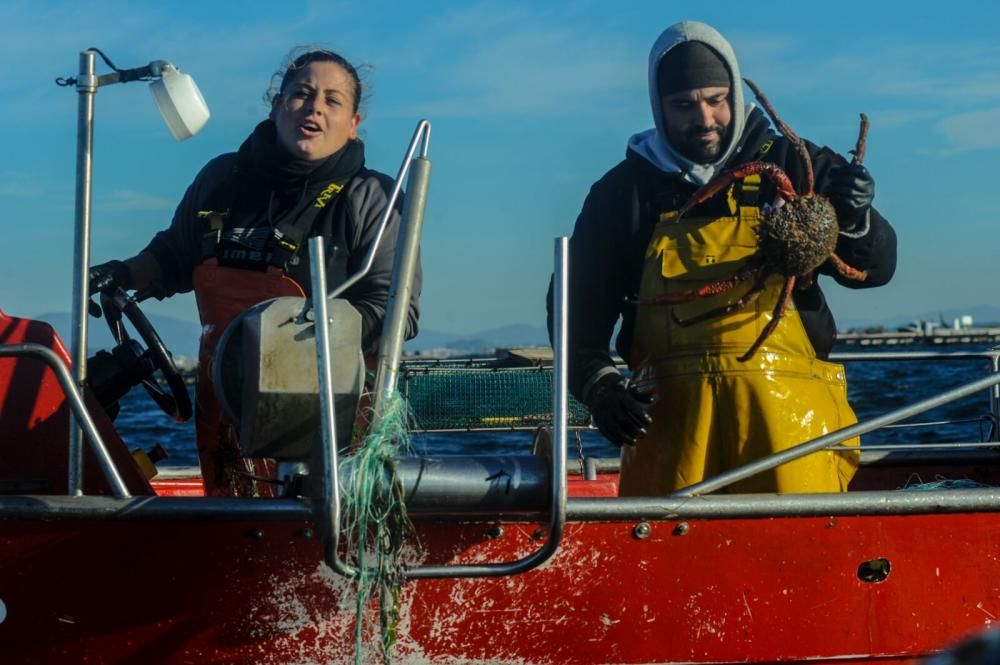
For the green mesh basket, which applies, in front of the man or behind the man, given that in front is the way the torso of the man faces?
behind

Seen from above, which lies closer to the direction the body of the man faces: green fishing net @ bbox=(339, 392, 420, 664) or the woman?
the green fishing net

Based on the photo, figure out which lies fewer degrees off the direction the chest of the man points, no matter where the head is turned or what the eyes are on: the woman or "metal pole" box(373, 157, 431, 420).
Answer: the metal pole

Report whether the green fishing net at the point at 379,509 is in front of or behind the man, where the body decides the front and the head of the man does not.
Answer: in front

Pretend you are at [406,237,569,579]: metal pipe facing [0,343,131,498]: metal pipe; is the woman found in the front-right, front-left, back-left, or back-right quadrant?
front-right

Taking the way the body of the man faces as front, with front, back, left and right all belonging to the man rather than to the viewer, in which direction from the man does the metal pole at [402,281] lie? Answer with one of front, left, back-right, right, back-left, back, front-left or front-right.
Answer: front-right

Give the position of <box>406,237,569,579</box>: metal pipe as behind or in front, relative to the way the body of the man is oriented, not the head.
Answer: in front

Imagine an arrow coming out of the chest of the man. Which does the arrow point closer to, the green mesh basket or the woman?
the woman

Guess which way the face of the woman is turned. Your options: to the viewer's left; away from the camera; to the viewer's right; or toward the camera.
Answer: toward the camera

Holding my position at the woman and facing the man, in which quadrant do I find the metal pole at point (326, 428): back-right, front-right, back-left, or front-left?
front-right

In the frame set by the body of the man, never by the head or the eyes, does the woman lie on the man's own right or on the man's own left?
on the man's own right

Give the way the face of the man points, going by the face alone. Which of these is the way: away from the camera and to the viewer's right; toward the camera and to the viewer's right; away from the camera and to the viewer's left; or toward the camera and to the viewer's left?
toward the camera and to the viewer's right

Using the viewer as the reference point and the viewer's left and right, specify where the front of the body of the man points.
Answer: facing the viewer

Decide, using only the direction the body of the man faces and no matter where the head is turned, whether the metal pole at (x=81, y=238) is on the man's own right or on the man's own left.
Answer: on the man's own right
